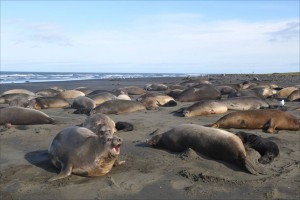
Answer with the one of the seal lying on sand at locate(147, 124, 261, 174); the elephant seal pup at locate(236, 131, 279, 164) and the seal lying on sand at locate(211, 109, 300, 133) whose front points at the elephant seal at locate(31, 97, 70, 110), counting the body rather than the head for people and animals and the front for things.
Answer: the seal lying on sand at locate(147, 124, 261, 174)

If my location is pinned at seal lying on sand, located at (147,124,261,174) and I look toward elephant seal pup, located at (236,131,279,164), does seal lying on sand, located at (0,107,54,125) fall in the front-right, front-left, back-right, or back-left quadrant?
back-left

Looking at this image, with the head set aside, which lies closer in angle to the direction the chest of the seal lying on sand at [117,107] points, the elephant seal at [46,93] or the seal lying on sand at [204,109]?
the elephant seal

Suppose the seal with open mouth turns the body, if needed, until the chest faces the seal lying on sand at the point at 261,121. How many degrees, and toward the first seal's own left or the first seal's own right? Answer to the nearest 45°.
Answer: approximately 90° to the first seal's own left

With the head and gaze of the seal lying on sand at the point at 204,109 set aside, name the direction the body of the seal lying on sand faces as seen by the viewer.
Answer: to the viewer's left
